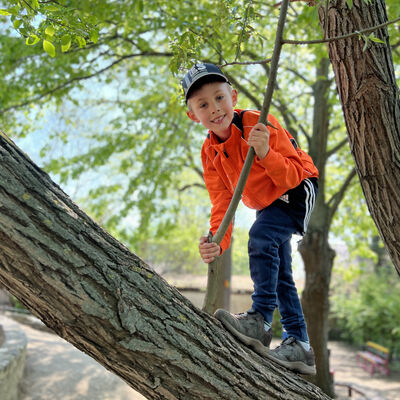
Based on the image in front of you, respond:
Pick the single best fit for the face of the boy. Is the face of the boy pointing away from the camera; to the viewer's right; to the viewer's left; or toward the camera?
toward the camera

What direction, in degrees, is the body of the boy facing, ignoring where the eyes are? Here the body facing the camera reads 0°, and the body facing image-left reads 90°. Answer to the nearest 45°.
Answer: approximately 45°

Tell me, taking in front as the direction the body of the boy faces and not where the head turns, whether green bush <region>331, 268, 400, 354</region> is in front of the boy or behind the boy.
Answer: behind
